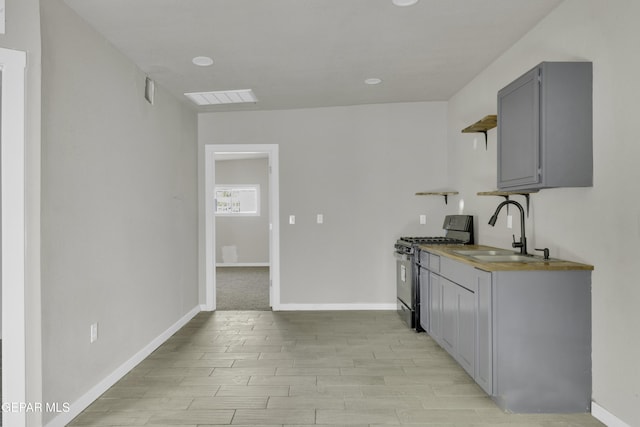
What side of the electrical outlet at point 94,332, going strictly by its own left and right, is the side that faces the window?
left

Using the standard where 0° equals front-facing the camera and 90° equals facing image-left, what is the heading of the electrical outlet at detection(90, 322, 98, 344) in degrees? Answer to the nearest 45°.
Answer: approximately 315°

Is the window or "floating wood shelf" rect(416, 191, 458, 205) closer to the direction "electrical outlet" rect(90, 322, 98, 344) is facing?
the floating wood shelf

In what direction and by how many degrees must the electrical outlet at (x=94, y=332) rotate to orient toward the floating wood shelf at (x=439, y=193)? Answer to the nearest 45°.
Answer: approximately 45° to its left

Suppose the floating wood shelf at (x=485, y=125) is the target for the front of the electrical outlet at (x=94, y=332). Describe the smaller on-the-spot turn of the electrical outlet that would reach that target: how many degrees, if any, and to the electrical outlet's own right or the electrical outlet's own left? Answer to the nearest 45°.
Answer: approximately 45° to the electrical outlet's own left
